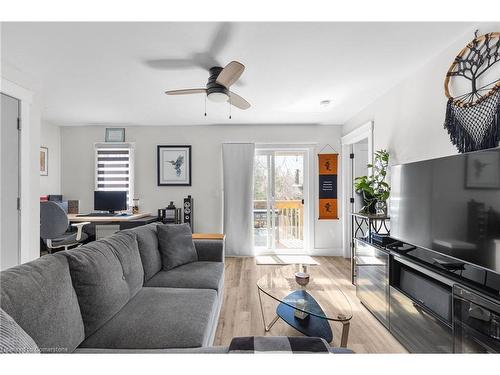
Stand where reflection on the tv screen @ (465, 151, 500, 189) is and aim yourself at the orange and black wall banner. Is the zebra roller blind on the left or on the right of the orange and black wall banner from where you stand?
left

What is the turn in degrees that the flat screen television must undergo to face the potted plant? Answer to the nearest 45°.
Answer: approximately 90° to its right

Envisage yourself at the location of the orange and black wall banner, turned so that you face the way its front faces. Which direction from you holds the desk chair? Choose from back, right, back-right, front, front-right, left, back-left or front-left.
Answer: front-right

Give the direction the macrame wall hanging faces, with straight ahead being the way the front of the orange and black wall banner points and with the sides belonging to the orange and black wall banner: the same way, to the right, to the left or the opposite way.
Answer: to the right

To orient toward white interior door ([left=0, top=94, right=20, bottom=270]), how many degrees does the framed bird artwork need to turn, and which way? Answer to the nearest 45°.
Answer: approximately 45° to its right

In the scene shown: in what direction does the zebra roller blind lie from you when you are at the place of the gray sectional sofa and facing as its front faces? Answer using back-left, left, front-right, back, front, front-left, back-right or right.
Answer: back-left

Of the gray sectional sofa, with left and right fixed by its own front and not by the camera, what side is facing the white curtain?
left
